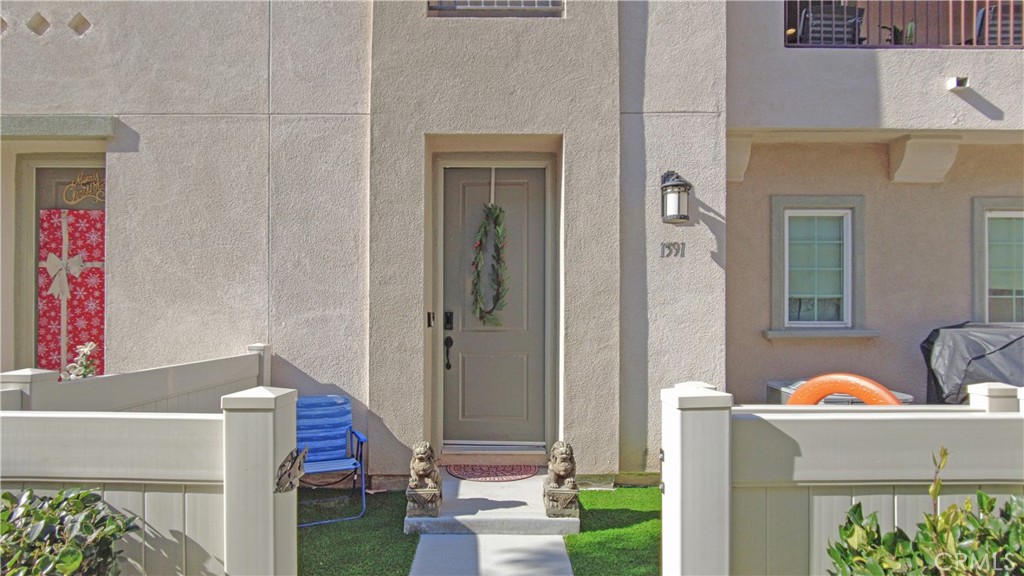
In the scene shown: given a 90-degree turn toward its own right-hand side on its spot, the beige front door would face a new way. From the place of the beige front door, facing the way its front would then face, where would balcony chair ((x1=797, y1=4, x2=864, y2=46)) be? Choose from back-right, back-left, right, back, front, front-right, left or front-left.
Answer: back

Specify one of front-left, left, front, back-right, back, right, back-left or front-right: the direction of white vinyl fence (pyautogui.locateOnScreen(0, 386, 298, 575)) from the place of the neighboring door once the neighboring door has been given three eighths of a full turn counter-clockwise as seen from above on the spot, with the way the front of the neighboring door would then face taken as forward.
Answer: back-right

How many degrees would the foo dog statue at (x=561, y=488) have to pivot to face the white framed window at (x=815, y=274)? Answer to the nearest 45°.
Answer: approximately 135° to its left

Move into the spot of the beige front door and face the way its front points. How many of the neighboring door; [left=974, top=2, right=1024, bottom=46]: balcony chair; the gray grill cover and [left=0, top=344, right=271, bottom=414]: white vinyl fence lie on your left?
2

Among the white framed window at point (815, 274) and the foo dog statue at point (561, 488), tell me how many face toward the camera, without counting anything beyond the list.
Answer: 2

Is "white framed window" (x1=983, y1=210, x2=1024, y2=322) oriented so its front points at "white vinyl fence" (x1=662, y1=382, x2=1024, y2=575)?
yes

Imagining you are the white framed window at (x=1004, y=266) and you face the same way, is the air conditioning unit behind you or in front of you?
in front

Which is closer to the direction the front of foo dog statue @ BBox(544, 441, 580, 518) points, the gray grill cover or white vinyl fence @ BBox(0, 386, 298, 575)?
the white vinyl fence

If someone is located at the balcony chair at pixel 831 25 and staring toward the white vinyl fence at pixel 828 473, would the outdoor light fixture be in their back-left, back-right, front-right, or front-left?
front-right

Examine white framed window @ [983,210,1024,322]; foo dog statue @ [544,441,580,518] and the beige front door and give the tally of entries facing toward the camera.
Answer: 3

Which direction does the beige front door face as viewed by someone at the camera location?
facing the viewer

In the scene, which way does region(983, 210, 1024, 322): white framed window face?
toward the camera
